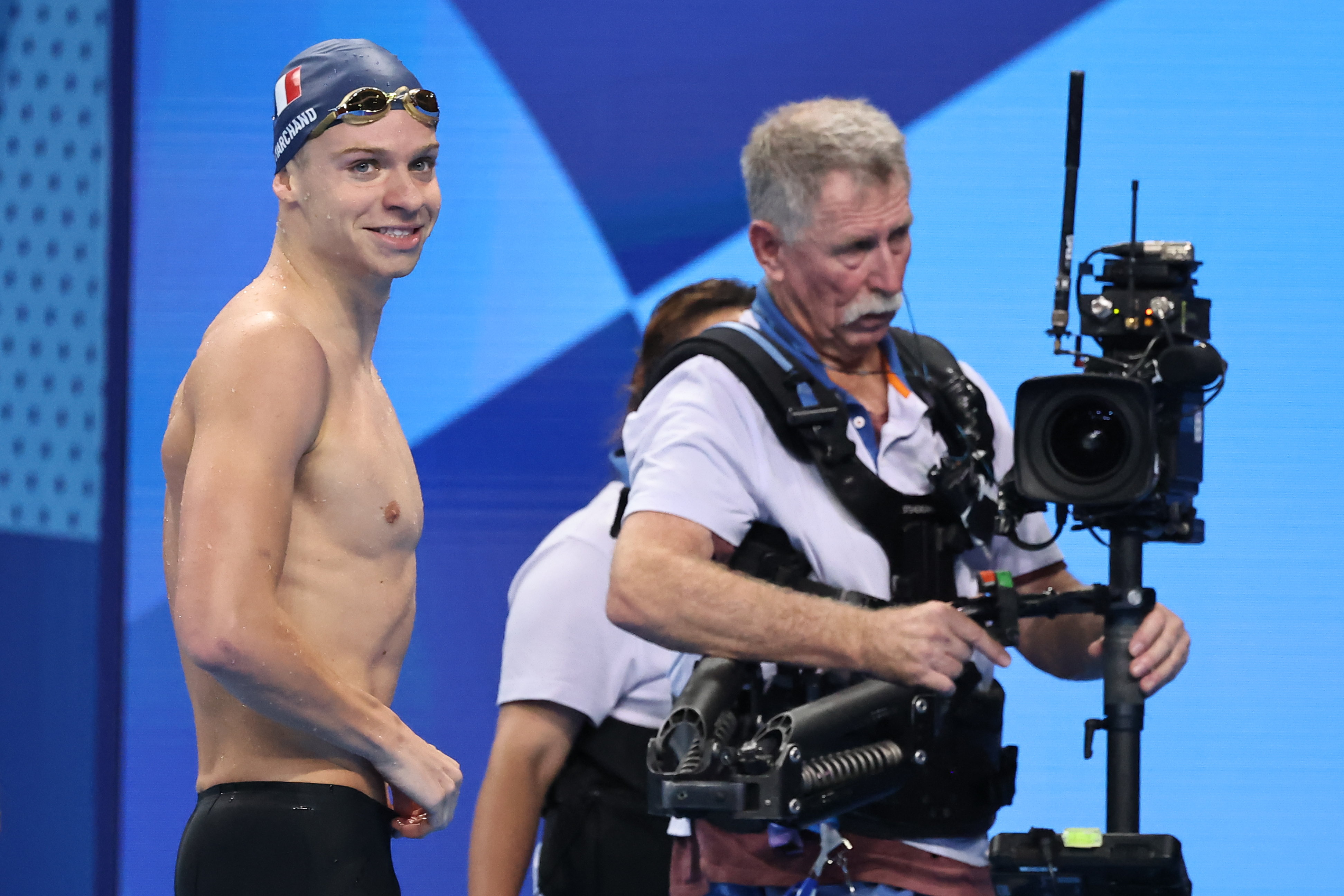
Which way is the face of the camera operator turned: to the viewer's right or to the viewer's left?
to the viewer's right

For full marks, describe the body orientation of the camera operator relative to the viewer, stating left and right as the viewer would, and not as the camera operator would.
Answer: facing the viewer and to the right of the viewer

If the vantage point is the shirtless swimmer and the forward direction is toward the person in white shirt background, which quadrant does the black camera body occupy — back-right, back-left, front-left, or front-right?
front-right

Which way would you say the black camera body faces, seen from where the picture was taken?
facing the viewer and to the left of the viewer

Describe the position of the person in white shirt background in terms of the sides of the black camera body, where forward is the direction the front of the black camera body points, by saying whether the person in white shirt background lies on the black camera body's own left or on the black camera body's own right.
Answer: on the black camera body's own right
